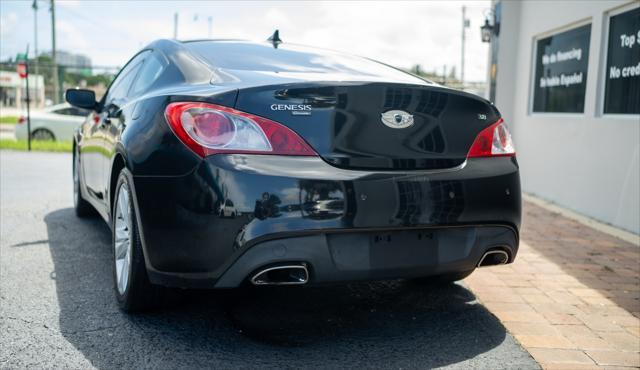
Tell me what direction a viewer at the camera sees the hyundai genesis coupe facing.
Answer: facing away from the viewer and to the left of the viewer

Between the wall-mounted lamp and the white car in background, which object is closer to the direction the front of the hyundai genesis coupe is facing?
the white car in background

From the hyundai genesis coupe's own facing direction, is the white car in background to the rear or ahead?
ahead

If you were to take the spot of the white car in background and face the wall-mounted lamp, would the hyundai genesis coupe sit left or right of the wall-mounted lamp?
right

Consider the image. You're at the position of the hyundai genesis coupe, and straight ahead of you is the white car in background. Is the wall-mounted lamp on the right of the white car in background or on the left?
right

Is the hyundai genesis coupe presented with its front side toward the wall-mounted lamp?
no
